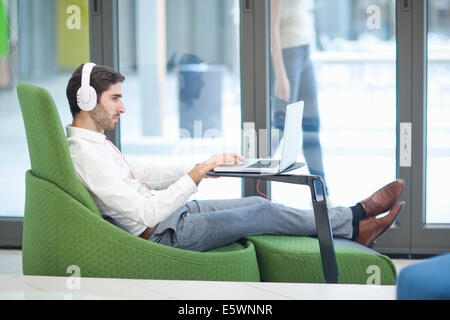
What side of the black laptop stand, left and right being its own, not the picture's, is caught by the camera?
left

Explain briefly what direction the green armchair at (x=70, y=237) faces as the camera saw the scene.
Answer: facing to the right of the viewer

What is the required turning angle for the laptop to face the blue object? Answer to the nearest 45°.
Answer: approximately 90° to its left

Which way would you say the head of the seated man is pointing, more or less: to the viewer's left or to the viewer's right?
to the viewer's right

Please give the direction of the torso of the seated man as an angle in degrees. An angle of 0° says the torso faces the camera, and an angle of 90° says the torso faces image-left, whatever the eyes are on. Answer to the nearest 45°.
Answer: approximately 270°

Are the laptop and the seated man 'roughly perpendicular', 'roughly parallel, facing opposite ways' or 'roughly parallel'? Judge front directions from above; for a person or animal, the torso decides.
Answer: roughly parallel, facing opposite ways

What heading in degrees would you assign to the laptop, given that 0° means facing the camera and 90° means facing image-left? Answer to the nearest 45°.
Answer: approximately 90°

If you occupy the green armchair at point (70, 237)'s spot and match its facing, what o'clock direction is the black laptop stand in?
The black laptop stand is roughly at 12 o'clock from the green armchair.

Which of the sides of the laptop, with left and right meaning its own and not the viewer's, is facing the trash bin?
right

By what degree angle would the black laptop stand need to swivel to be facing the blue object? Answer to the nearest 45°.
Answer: approximately 90° to its left

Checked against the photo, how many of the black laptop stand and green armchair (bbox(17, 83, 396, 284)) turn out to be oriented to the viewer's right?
1

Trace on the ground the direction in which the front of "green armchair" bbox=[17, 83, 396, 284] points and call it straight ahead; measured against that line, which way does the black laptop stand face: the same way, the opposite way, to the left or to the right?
the opposite way
